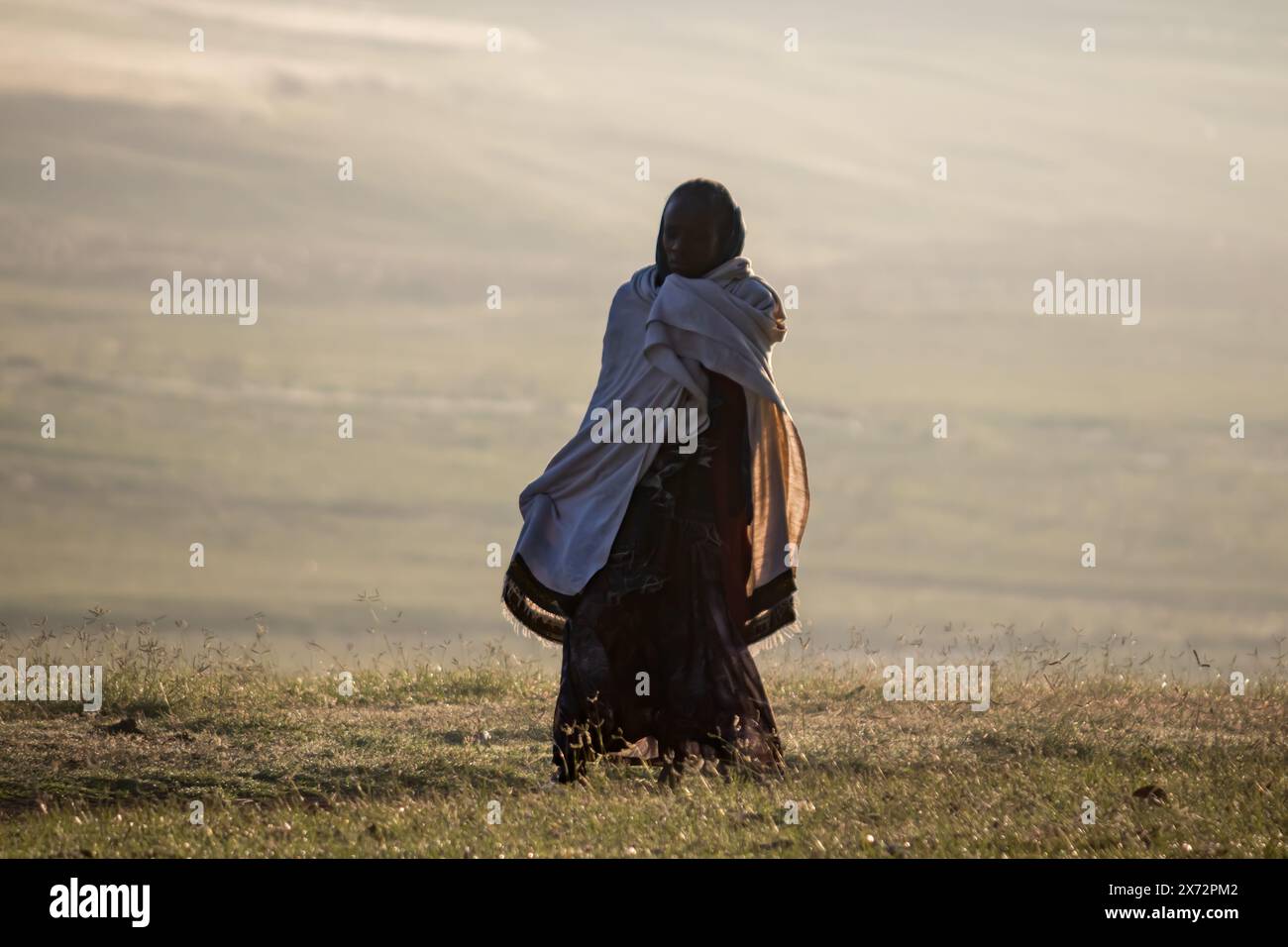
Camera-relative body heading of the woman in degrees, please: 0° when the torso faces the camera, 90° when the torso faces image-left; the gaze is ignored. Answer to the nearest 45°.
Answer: approximately 0°

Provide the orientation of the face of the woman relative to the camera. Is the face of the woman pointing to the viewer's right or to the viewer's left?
to the viewer's left
